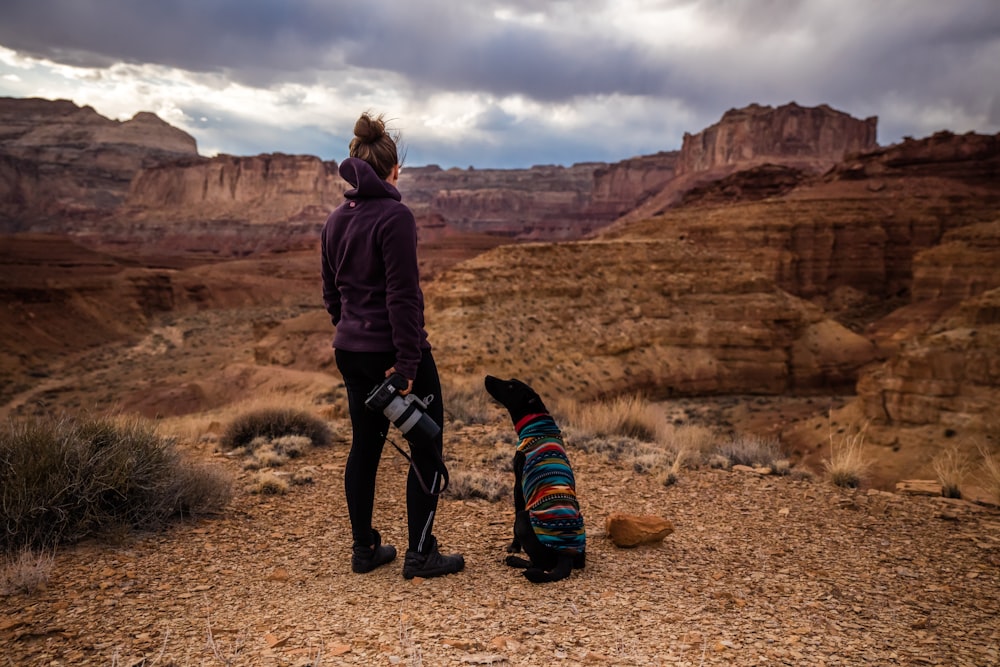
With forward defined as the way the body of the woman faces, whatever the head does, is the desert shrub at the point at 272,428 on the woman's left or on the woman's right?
on the woman's left

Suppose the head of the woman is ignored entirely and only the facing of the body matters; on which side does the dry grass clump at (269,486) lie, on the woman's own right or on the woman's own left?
on the woman's own left

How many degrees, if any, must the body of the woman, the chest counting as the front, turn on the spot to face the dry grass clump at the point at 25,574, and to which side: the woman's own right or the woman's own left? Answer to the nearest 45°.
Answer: approximately 135° to the woman's own left

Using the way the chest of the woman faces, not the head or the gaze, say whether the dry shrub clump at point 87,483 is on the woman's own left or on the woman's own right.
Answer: on the woman's own left

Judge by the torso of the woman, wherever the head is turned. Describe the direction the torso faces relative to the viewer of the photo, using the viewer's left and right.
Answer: facing away from the viewer and to the right of the viewer

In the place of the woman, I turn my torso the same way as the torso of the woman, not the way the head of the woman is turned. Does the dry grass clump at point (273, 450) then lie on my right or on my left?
on my left

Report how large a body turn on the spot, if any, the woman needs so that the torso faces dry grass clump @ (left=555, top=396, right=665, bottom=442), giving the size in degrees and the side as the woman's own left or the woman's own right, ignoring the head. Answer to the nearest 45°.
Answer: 0° — they already face it

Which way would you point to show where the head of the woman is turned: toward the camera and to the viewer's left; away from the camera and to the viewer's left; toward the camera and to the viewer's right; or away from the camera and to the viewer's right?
away from the camera and to the viewer's right
